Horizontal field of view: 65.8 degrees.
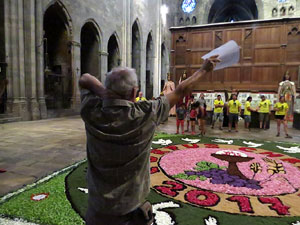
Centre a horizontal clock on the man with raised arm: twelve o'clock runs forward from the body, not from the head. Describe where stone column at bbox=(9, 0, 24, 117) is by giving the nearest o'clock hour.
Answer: The stone column is roughly at 11 o'clock from the man with raised arm.

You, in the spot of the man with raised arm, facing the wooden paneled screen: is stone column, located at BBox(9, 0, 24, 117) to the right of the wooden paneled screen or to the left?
left

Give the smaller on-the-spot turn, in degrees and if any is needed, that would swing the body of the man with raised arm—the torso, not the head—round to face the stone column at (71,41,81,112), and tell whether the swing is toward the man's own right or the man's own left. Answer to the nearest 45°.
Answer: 0° — they already face it

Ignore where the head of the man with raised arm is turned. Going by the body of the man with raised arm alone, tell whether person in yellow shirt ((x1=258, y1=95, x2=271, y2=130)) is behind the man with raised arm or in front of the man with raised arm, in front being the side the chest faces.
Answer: in front

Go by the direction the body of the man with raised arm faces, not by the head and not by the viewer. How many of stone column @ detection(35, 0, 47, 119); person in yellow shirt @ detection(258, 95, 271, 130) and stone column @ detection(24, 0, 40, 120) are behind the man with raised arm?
0

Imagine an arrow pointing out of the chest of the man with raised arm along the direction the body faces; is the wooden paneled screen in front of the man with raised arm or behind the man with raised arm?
in front

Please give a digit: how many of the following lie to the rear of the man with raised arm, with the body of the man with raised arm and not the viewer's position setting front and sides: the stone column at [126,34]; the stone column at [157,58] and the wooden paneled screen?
0

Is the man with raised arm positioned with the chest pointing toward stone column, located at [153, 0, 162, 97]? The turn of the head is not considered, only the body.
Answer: yes

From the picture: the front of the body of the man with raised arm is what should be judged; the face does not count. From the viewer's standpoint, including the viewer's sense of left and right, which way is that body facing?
facing away from the viewer

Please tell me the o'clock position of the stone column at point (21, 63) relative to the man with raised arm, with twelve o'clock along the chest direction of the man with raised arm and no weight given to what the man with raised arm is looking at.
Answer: The stone column is roughly at 11 o'clock from the man with raised arm.

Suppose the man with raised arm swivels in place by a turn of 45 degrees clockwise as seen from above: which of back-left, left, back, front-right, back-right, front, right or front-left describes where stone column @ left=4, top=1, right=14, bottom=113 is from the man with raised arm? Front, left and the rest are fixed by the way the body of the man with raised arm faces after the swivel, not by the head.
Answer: left

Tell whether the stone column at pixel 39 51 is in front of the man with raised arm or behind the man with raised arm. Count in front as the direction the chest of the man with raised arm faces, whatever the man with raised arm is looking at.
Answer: in front

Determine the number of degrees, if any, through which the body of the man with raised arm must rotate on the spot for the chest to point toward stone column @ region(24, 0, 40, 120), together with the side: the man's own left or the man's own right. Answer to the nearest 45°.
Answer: approximately 45° to the man's own left
